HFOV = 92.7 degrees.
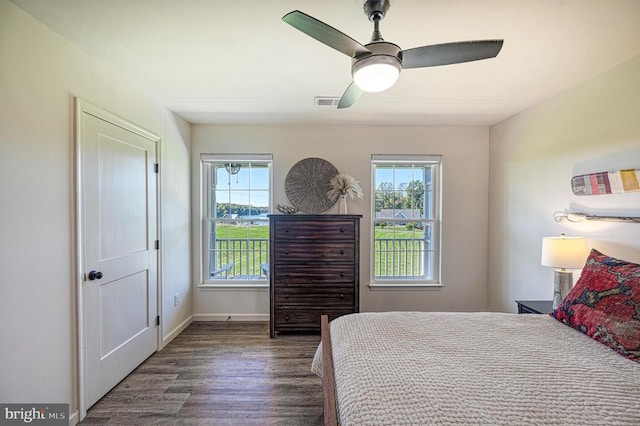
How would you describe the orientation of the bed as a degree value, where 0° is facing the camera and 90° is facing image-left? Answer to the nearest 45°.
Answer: approximately 90°

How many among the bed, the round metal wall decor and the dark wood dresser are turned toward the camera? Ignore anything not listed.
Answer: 2

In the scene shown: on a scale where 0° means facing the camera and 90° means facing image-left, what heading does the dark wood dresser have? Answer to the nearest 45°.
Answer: approximately 0°

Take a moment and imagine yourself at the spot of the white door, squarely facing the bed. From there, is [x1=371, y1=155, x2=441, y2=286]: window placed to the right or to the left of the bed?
left

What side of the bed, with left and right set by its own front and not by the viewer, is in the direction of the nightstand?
right

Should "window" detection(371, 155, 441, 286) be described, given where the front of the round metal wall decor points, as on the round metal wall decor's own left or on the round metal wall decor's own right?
on the round metal wall decor's own left

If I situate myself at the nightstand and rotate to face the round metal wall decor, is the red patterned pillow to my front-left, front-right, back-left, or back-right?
back-left

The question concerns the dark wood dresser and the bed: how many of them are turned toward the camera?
1

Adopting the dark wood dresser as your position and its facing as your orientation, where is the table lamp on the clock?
The table lamp is roughly at 10 o'clock from the dark wood dresser.

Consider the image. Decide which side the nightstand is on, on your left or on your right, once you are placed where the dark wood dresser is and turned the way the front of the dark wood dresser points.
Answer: on your left
